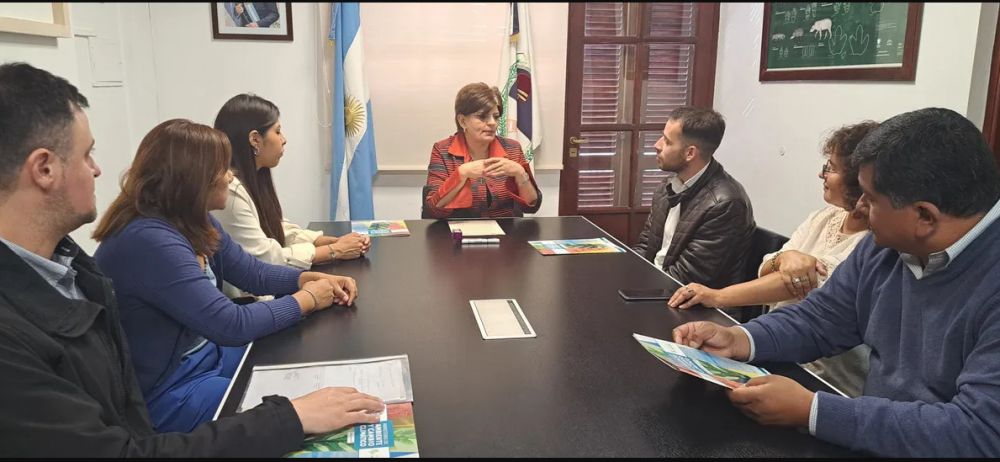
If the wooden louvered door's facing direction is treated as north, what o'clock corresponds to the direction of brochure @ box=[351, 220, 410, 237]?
The brochure is roughly at 1 o'clock from the wooden louvered door.

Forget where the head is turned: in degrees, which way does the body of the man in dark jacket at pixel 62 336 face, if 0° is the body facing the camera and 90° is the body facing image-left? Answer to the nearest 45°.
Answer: approximately 270°

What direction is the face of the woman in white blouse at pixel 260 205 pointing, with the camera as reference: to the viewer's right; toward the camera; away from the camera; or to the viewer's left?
to the viewer's right

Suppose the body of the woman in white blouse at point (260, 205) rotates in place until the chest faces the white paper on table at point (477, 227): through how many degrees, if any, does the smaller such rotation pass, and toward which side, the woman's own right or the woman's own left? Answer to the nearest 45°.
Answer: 0° — they already face it

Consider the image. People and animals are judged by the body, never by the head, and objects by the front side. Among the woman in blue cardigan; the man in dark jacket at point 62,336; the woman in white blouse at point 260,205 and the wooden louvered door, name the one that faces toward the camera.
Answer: the wooden louvered door

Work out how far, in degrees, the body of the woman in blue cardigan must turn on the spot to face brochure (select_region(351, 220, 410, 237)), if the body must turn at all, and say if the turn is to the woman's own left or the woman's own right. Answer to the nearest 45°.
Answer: approximately 45° to the woman's own left

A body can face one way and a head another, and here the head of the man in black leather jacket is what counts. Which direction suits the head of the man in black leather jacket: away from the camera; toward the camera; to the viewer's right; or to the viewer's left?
to the viewer's left

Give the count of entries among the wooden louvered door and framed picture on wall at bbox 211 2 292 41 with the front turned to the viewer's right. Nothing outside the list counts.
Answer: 0

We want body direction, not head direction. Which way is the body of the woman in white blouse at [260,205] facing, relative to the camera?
to the viewer's right

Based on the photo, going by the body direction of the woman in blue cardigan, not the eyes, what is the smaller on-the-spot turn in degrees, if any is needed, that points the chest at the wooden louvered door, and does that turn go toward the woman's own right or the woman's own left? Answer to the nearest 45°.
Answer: approximately 45° to the woman's own left

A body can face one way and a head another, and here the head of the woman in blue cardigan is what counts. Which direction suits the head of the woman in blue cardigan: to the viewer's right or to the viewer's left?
to the viewer's right

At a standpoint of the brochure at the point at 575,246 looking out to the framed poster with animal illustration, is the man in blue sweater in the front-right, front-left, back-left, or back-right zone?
back-right

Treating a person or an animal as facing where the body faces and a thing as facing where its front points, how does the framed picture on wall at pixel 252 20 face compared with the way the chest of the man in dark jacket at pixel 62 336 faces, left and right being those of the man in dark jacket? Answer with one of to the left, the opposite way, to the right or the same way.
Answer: to the right

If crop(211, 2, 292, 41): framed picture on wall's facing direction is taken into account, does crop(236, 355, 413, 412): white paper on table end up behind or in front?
in front

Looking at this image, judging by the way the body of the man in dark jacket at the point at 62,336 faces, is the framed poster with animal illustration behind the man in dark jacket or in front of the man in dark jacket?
in front

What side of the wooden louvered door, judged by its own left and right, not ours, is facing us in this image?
front

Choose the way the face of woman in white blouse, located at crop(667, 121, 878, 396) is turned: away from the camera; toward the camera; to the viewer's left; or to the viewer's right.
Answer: to the viewer's left

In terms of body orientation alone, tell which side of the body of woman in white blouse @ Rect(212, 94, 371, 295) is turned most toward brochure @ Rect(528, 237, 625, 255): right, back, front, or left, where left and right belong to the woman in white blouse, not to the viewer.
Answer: front
